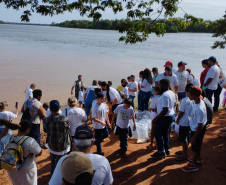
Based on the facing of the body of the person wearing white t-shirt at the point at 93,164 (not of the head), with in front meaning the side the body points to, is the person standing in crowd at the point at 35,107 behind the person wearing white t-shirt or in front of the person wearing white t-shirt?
in front

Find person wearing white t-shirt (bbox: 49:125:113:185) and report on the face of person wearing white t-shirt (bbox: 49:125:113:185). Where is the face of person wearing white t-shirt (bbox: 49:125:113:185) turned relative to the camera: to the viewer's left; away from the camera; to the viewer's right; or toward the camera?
away from the camera

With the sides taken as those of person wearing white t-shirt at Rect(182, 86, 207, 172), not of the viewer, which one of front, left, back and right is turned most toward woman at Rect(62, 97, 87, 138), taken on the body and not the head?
front

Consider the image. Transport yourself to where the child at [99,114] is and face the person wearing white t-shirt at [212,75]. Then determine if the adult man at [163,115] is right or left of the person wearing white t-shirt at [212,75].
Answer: right

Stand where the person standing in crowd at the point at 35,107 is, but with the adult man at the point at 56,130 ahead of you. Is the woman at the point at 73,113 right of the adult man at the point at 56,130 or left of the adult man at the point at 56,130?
left

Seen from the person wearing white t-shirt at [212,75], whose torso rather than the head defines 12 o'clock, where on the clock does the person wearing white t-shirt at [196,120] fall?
the person wearing white t-shirt at [196,120] is roughly at 9 o'clock from the person wearing white t-shirt at [212,75].

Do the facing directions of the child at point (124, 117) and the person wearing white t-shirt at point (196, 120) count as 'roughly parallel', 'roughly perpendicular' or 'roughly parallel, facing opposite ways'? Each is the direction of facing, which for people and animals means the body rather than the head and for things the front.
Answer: roughly perpendicular

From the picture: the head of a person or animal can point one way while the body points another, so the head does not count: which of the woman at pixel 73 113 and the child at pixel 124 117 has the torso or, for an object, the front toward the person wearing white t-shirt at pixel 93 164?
the child

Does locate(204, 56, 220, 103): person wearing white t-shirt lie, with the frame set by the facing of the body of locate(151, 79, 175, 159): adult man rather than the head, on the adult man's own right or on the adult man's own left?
on the adult man's own right

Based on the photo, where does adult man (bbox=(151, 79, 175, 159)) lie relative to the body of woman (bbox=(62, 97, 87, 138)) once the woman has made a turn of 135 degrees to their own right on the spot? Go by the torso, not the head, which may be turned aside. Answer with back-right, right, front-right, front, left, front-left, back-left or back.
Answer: front-left

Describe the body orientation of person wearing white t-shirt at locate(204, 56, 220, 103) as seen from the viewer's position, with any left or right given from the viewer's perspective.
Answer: facing to the left of the viewer

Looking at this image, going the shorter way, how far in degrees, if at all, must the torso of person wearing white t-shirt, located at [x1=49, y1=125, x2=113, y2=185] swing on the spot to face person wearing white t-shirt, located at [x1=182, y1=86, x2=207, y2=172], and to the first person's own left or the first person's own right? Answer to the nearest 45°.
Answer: approximately 45° to the first person's own right
